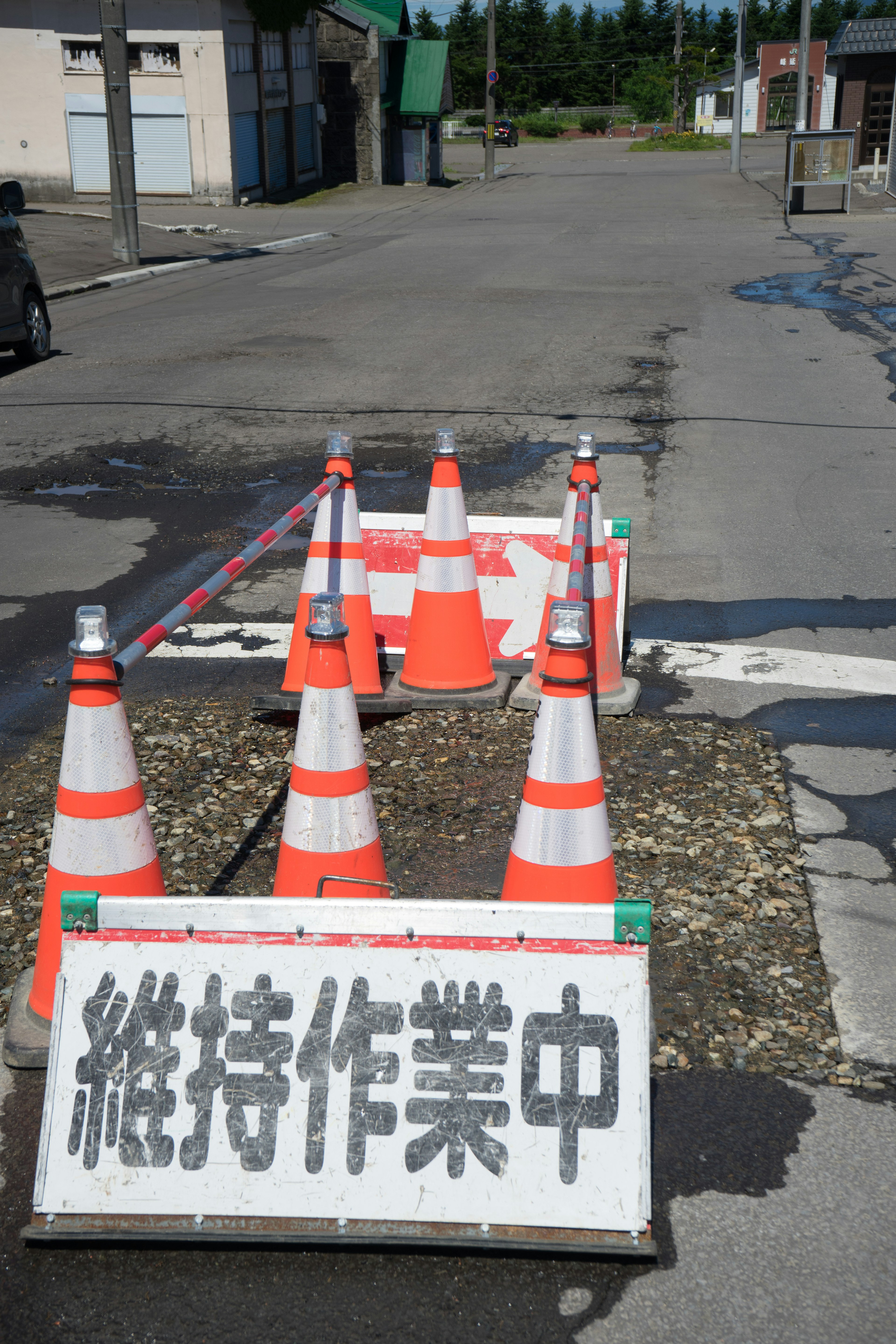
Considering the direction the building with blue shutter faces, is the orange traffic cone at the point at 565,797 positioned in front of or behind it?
in front

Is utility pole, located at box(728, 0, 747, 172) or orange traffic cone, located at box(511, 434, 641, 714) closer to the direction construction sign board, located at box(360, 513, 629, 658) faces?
the orange traffic cone

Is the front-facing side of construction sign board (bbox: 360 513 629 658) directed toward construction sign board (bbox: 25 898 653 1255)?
yes

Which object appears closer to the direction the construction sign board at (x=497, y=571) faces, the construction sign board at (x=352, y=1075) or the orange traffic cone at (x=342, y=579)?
the construction sign board

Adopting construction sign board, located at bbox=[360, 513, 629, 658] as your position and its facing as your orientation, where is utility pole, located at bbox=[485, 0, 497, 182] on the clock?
The utility pole is roughly at 6 o'clock from the construction sign board.

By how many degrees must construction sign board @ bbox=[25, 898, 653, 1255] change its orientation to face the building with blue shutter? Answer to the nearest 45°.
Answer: approximately 180°

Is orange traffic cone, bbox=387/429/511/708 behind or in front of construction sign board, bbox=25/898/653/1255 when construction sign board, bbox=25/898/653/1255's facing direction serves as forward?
behind

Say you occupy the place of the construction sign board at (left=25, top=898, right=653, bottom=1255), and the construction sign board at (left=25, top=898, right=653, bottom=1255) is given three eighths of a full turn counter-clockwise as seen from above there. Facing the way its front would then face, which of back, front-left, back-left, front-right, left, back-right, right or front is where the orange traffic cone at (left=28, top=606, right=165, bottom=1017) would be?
left

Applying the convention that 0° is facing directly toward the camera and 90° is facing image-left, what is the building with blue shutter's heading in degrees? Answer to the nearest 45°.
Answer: approximately 315°

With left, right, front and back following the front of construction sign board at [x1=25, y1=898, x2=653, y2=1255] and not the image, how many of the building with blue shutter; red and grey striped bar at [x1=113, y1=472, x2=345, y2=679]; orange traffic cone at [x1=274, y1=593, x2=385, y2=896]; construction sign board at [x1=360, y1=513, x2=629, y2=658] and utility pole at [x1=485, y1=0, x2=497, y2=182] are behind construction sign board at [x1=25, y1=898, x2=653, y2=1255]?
5

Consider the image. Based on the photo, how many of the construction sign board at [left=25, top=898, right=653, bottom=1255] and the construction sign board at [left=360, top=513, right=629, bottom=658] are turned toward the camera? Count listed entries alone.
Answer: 2

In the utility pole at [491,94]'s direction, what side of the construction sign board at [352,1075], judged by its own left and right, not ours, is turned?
back

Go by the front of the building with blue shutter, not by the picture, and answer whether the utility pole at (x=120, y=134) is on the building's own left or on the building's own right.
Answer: on the building's own right
